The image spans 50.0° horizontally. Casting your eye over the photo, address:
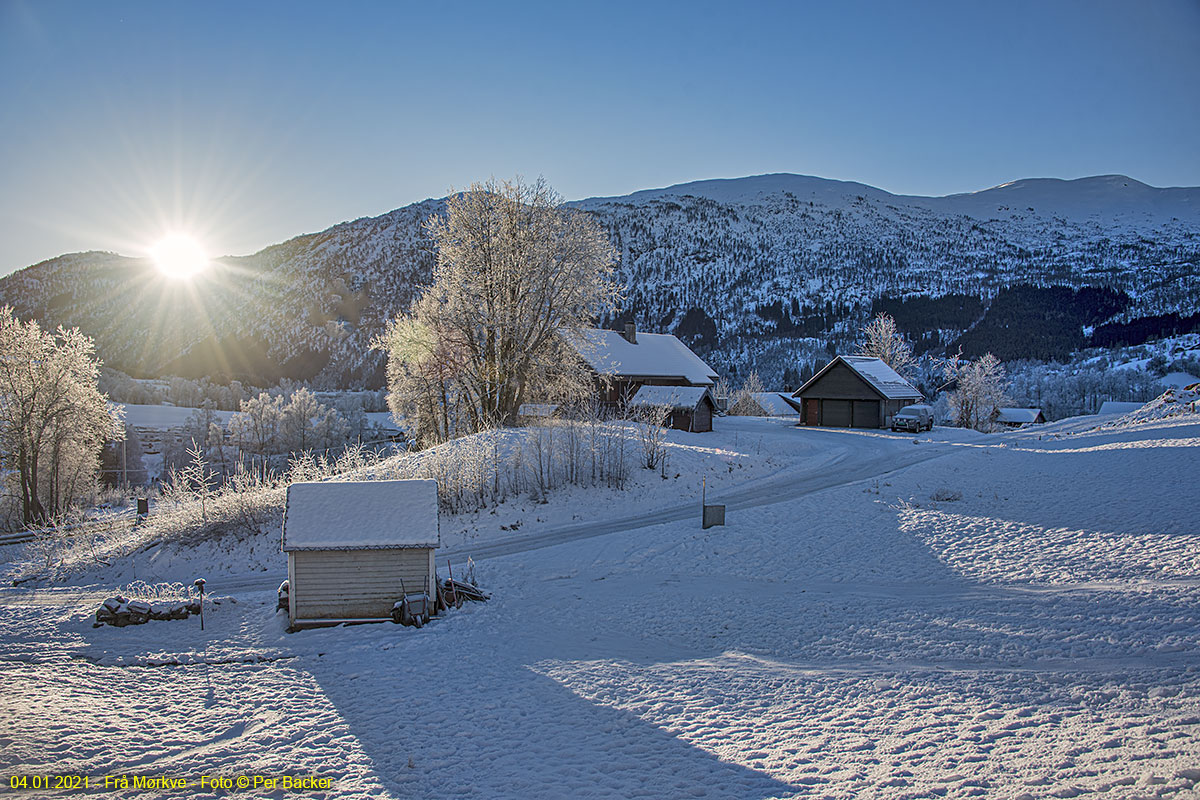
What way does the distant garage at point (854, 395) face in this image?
toward the camera

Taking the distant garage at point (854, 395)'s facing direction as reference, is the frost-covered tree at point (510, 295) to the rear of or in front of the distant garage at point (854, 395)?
in front

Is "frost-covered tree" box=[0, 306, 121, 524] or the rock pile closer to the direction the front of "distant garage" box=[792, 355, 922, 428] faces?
the rock pile

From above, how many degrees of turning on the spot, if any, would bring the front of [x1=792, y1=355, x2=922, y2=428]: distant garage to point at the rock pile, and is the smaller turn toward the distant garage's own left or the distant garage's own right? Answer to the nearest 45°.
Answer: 0° — it already faces it

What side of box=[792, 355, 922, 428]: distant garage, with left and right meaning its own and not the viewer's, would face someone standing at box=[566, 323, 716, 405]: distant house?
right

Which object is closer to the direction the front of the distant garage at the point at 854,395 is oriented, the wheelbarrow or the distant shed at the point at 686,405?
the wheelbarrow

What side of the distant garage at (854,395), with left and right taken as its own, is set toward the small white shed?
front

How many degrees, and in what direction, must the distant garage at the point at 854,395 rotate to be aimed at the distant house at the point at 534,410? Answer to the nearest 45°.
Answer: approximately 45° to its right

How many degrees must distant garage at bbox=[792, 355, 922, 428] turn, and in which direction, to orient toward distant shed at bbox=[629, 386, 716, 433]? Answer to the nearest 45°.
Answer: approximately 45° to its right
